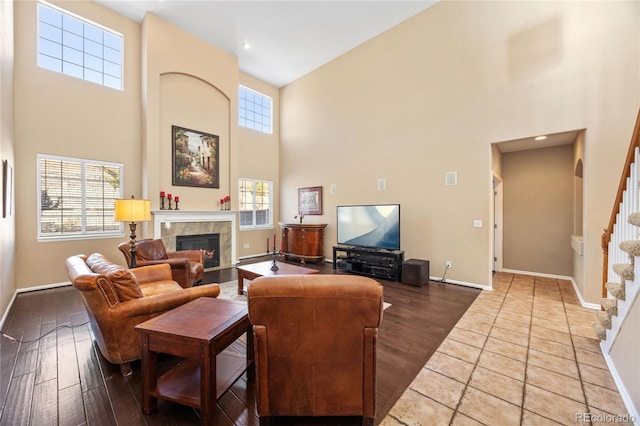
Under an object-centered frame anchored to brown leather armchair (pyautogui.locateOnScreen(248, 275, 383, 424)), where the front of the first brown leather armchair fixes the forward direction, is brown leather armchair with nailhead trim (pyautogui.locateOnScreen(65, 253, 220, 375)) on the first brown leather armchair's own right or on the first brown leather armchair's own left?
on the first brown leather armchair's own left

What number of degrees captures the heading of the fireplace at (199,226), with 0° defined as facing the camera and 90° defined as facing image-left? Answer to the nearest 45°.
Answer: approximately 0°

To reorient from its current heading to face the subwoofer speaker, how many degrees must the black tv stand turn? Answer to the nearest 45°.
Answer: approximately 90° to its left

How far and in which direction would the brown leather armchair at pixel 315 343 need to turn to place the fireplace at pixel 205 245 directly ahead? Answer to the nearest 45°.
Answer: approximately 45° to its left

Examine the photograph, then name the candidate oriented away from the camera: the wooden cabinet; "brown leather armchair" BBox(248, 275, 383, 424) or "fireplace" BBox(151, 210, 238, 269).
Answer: the brown leather armchair

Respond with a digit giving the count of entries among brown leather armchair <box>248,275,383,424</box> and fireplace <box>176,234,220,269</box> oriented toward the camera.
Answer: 1

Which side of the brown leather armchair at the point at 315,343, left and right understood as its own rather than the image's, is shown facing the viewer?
back

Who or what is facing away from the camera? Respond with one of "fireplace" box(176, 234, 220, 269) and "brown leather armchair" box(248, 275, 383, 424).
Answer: the brown leather armchair
